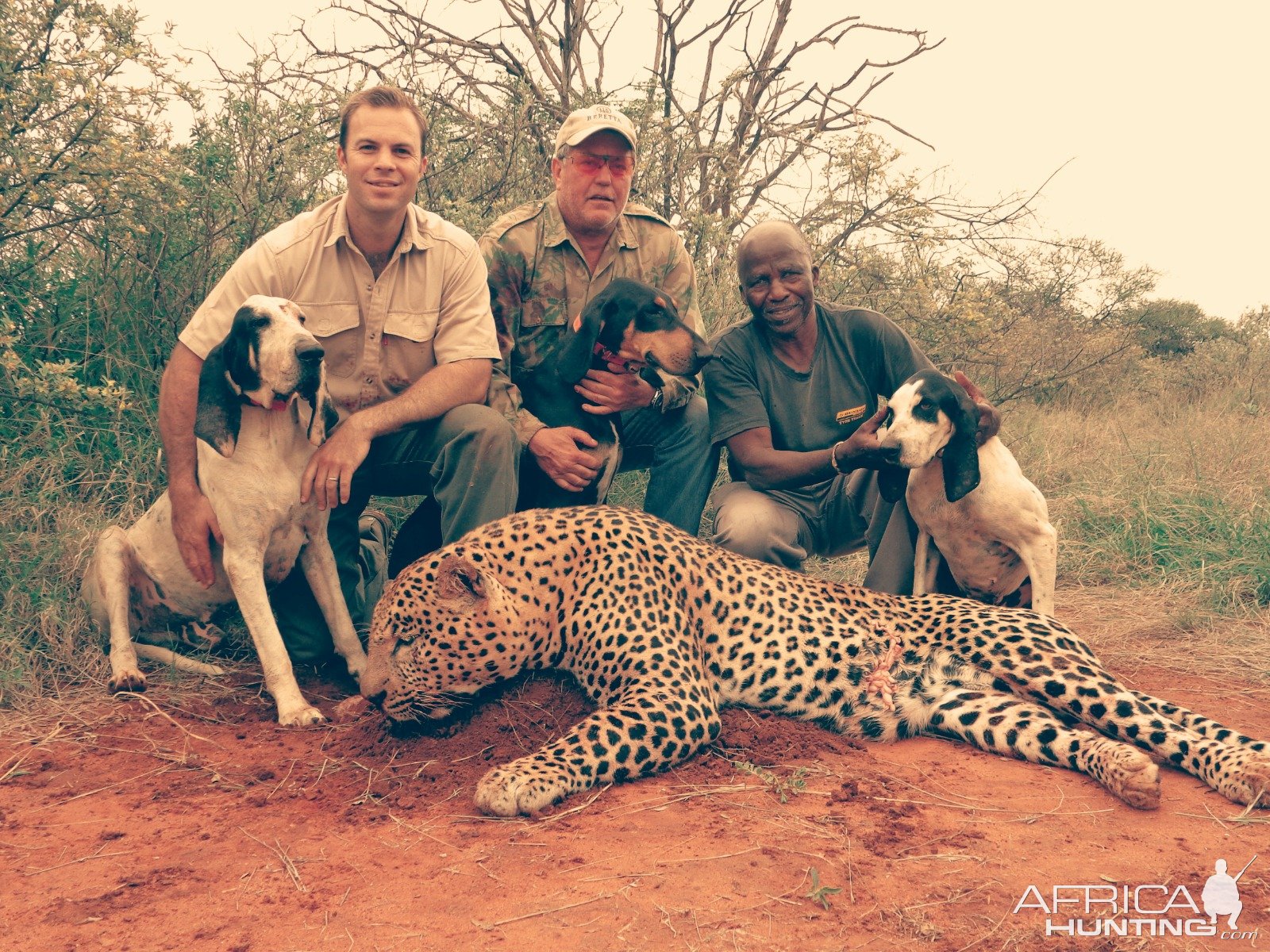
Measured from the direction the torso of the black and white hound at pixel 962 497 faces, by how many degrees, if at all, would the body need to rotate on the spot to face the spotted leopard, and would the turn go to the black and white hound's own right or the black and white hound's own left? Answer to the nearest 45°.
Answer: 0° — it already faces it

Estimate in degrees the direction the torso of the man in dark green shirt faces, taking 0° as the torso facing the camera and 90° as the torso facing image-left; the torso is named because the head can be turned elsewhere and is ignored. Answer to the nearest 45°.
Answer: approximately 0°

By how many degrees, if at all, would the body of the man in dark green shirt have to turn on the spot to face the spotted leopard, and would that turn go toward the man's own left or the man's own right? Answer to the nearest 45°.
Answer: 0° — they already face it

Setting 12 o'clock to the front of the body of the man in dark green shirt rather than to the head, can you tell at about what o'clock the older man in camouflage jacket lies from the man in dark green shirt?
The older man in camouflage jacket is roughly at 3 o'clock from the man in dark green shirt.

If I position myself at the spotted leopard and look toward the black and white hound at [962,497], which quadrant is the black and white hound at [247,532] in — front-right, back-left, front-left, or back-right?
back-left

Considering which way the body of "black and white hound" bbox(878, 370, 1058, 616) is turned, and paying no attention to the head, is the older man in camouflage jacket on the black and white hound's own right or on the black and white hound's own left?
on the black and white hound's own right

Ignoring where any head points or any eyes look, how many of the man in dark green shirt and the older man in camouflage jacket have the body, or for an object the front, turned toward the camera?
2

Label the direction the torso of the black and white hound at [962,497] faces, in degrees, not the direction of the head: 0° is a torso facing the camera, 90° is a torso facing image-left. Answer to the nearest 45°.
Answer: approximately 45°

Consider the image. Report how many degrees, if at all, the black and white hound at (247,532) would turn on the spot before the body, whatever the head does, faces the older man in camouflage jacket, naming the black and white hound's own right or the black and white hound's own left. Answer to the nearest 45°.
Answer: approximately 90° to the black and white hound's own left

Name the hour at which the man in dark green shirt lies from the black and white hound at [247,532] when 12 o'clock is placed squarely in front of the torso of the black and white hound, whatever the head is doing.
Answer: The man in dark green shirt is roughly at 10 o'clock from the black and white hound.

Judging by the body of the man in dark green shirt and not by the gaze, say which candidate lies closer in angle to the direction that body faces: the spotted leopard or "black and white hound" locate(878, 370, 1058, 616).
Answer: the spotted leopard

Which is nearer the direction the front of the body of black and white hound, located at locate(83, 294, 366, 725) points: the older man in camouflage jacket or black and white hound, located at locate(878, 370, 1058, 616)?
the black and white hound
